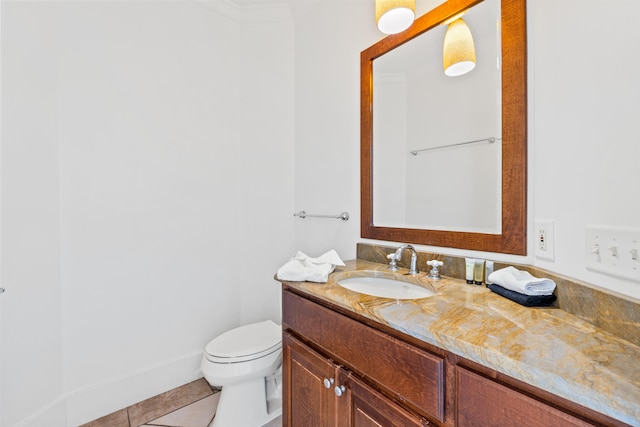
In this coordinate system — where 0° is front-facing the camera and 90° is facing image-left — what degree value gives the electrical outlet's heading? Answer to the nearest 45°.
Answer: approximately 45°

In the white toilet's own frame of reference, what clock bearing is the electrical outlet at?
The electrical outlet is roughly at 9 o'clock from the white toilet.

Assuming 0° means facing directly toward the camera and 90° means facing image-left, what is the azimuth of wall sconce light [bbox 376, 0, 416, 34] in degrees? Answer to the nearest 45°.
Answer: approximately 45°

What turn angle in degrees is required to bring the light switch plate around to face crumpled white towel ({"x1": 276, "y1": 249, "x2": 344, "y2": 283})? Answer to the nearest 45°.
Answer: approximately 45° to its right

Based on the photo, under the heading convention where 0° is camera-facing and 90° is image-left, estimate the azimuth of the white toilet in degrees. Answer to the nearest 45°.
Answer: approximately 45°

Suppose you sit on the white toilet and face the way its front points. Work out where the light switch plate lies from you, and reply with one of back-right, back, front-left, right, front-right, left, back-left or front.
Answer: left

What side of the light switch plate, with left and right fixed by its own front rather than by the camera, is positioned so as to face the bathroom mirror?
right

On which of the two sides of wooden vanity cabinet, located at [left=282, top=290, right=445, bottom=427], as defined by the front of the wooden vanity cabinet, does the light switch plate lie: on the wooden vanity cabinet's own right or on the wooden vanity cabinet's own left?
on the wooden vanity cabinet's own left
